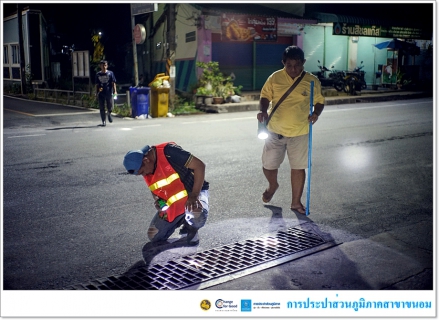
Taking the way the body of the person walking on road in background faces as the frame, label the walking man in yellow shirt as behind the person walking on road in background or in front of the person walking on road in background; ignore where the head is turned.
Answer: in front

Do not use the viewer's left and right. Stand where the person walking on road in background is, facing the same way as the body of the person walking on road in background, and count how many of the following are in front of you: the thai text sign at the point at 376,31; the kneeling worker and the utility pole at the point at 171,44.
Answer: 1

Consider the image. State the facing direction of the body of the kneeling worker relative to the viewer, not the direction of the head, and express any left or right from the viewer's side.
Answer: facing the viewer and to the left of the viewer

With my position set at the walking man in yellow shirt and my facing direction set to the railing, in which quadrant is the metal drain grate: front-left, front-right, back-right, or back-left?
back-left

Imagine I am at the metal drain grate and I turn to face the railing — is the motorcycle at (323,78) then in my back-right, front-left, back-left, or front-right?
front-right

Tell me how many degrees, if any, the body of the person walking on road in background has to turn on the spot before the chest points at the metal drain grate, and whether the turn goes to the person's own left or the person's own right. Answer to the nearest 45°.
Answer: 0° — they already face it

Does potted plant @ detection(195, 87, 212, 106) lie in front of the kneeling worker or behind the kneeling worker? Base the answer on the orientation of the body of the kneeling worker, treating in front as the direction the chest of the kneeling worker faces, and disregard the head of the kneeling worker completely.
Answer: behind

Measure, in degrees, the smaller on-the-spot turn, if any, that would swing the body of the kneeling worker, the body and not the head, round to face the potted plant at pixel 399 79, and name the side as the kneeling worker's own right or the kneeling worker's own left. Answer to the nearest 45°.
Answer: approximately 180°

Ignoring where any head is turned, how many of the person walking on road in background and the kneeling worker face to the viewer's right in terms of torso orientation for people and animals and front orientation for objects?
0

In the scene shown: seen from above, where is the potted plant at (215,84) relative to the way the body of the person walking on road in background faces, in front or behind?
behind

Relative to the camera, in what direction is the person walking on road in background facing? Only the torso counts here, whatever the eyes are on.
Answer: toward the camera
